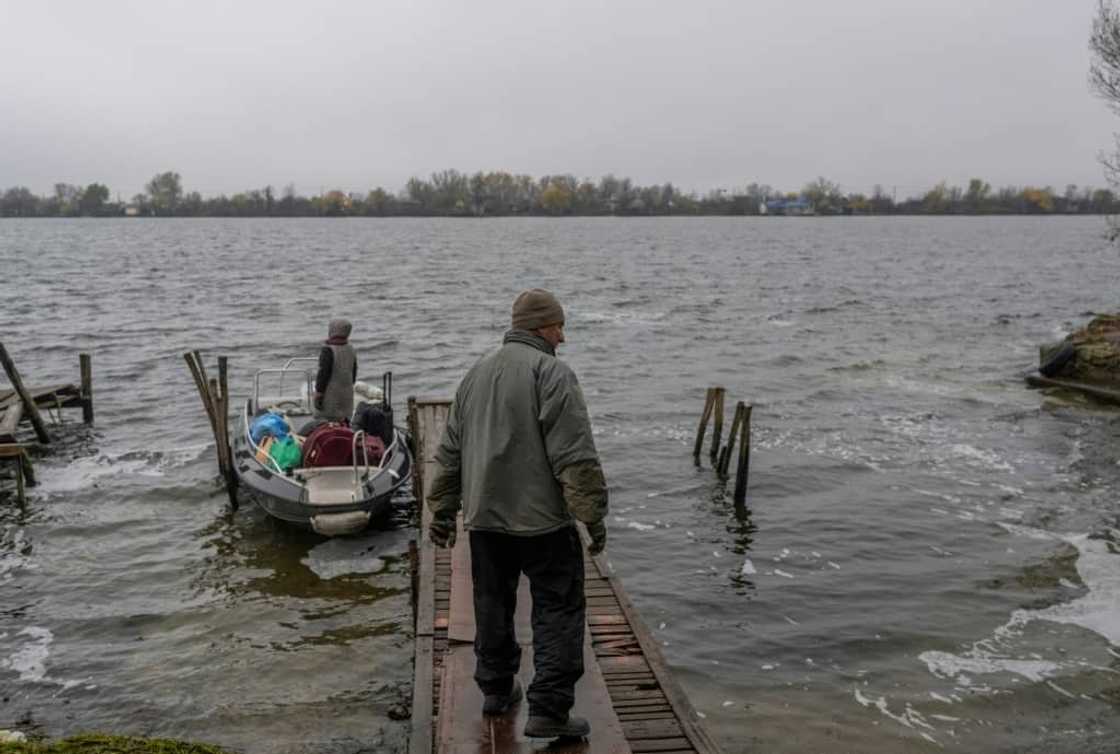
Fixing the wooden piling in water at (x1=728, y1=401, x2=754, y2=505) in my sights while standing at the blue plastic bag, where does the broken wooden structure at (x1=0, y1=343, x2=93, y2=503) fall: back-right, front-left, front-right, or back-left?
back-left

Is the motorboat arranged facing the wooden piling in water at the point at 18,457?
no

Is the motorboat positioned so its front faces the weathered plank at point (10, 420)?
no

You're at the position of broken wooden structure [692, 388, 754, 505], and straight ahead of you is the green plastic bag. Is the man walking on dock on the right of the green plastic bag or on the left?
left

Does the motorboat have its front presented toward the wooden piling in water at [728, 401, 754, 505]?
no

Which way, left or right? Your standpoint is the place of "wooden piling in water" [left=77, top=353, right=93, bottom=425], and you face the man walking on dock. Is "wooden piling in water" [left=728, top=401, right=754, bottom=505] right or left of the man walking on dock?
left
